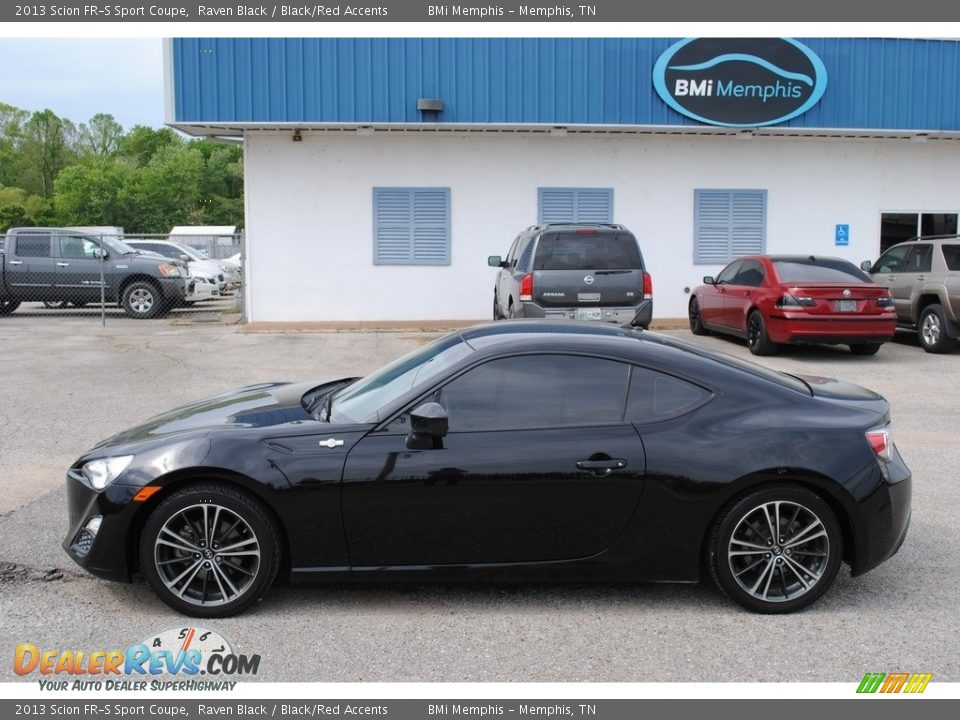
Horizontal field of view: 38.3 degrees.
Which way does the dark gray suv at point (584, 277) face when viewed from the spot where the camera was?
facing away from the viewer

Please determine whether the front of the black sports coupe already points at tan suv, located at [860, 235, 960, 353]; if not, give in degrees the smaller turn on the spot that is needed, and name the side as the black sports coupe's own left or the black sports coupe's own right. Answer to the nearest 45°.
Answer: approximately 135° to the black sports coupe's own right

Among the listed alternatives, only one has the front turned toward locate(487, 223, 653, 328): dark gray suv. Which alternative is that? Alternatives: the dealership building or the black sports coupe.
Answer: the dealership building

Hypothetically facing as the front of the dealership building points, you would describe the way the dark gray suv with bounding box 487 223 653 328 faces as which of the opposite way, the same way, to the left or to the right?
the opposite way

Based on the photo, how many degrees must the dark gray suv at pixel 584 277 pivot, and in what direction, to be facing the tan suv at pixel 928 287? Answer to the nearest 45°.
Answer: approximately 45° to its right

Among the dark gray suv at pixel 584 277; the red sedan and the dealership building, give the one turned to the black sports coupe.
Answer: the dealership building

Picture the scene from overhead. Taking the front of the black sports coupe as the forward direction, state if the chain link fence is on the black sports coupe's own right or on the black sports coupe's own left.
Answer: on the black sports coupe's own right

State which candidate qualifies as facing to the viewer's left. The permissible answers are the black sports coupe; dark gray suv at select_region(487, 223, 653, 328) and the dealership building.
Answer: the black sports coupe

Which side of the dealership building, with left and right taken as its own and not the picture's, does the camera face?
front

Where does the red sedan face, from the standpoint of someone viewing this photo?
facing away from the viewer and to the left of the viewer

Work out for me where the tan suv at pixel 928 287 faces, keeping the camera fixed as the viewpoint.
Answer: facing away from the viewer and to the left of the viewer

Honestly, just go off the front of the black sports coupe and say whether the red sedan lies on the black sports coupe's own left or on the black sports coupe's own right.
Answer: on the black sports coupe's own right

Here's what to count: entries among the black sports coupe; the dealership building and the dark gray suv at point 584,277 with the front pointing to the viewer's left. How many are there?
1

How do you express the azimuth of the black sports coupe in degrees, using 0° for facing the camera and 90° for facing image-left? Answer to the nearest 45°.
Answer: approximately 90°
